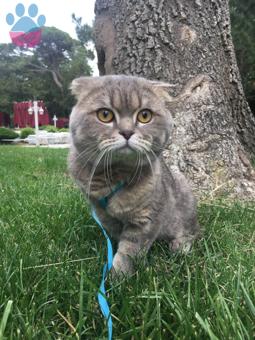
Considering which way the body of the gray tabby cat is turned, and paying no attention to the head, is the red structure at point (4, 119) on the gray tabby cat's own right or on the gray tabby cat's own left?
on the gray tabby cat's own right

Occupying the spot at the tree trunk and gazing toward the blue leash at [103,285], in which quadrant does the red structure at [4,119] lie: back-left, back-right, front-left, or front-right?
back-right

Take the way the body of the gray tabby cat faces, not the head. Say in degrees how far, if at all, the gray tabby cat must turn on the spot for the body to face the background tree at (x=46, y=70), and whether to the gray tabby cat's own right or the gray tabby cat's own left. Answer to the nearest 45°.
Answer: approximately 135° to the gray tabby cat's own right

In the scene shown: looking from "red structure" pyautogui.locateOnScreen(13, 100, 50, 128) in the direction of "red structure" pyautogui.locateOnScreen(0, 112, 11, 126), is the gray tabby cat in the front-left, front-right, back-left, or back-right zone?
back-left

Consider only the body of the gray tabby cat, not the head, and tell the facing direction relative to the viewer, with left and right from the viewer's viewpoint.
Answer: facing the viewer and to the left of the viewer

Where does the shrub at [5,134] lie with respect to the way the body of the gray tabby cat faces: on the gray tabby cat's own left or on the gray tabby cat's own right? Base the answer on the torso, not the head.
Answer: on the gray tabby cat's own right

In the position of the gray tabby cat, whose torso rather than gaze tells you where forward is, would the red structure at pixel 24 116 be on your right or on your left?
on your right
